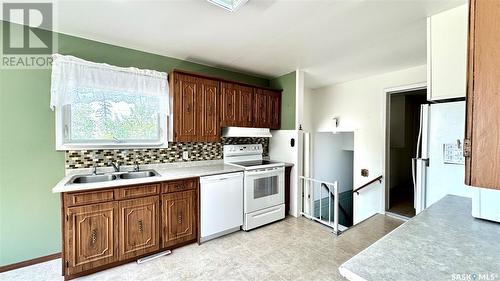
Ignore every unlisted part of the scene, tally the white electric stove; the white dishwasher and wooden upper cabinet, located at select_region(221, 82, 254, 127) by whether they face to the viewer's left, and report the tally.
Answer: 0

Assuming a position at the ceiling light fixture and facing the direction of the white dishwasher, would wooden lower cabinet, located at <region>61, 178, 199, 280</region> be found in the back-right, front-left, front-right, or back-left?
front-left

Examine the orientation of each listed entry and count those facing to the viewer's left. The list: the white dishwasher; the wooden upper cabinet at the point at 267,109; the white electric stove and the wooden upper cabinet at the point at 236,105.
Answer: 0

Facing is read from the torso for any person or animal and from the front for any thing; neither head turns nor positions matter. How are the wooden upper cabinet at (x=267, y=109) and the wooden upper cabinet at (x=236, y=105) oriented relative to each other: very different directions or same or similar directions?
same or similar directions

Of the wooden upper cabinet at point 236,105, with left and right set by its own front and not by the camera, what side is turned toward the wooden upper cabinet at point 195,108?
right

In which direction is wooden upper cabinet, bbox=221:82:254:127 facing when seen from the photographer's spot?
facing the viewer and to the right of the viewer

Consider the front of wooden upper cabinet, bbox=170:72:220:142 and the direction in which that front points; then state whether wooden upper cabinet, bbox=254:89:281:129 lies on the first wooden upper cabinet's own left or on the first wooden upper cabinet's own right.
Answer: on the first wooden upper cabinet's own left

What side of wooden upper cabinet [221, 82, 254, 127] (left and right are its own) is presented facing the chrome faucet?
right

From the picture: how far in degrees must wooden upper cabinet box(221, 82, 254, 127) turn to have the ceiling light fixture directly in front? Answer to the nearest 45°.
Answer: approximately 45° to its right
